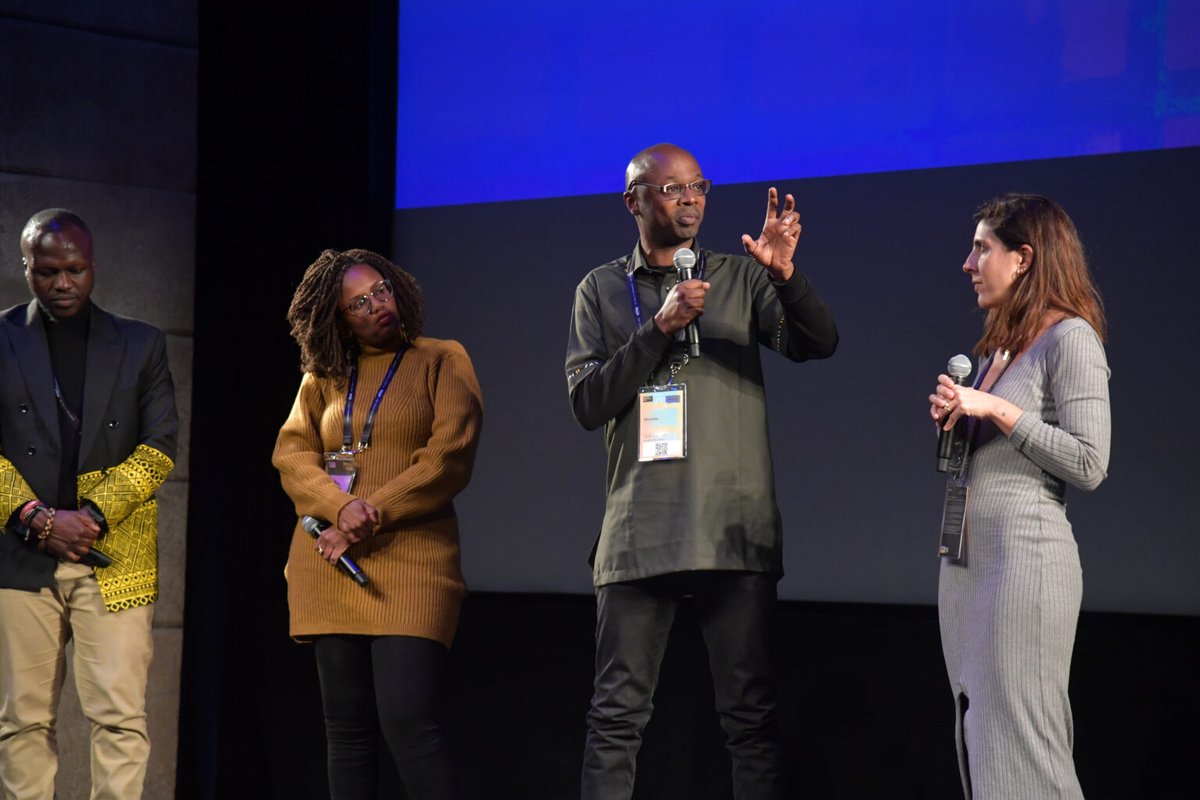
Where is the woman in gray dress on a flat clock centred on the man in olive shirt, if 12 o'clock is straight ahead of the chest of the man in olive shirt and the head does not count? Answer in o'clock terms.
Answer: The woman in gray dress is roughly at 10 o'clock from the man in olive shirt.

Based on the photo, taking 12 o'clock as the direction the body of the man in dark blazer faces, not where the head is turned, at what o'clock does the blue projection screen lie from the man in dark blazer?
The blue projection screen is roughly at 9 o'clock from the man in dark blazer.

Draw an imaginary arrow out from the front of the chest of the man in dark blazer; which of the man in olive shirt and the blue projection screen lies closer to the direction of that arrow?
the man in olive shirt

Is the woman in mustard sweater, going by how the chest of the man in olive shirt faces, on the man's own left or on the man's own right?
on the man's own right

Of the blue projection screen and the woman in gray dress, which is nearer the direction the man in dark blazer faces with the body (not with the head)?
the woman in gray dress

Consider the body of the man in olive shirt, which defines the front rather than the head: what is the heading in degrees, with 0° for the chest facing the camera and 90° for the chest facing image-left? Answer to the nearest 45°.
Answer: approximately 0°

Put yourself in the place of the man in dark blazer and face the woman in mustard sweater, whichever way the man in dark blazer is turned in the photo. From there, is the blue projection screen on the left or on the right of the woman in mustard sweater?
left

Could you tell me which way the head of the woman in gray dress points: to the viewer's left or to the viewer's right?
to the viewer's left

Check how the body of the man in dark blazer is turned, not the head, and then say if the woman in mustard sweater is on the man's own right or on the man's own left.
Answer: on the man's own left

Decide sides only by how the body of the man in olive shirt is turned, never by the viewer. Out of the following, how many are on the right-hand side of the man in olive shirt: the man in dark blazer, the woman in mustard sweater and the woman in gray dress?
2

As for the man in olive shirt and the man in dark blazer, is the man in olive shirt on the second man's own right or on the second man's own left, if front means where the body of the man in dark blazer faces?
on the second man's own left
